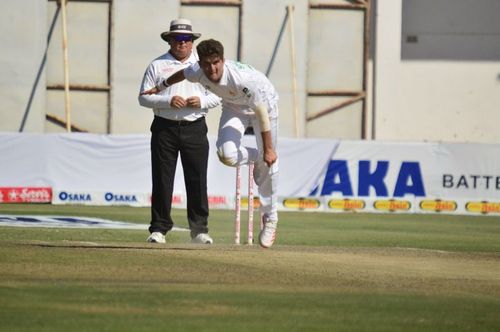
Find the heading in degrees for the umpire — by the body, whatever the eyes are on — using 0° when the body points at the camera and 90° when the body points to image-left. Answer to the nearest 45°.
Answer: approximately 0°
